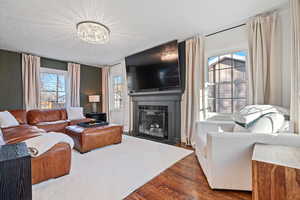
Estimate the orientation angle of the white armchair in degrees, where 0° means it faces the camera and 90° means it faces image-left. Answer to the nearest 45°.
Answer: approximately 90°

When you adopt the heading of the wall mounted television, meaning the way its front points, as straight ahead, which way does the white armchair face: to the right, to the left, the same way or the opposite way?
to the right

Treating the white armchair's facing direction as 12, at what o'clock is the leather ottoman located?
The leather ottoman is roughly at 12 o'clock from the white armchair.

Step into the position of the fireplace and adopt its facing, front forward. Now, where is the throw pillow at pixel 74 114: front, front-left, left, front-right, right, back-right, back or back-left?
front-right

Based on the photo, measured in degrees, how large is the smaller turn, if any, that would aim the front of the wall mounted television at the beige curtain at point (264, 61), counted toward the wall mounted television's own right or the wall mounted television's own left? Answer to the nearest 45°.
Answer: approximately 90° to the wall mounted television's own left

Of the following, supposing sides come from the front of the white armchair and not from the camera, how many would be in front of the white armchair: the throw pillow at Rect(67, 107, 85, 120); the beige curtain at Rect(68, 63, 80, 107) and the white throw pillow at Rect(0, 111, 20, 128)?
3

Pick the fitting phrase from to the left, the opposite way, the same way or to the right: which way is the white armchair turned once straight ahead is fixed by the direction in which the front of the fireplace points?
to the right

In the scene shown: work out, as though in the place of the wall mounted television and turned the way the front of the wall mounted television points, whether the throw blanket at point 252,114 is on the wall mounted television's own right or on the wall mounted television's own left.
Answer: on the wall mounted television's own left

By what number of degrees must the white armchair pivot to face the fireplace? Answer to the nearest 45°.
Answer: approximately 45° to its right

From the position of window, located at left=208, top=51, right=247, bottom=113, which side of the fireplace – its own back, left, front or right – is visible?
left

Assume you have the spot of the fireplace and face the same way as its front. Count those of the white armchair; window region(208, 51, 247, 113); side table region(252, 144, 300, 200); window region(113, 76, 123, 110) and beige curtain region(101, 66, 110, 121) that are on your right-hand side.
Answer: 2

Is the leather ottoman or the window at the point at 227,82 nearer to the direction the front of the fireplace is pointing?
the leather ottoman

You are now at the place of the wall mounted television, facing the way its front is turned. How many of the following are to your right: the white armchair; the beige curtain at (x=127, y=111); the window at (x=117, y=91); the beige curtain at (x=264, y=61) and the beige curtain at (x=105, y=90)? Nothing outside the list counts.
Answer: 3
